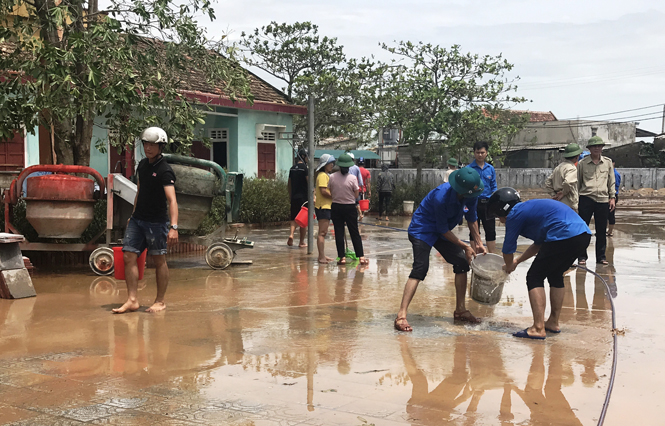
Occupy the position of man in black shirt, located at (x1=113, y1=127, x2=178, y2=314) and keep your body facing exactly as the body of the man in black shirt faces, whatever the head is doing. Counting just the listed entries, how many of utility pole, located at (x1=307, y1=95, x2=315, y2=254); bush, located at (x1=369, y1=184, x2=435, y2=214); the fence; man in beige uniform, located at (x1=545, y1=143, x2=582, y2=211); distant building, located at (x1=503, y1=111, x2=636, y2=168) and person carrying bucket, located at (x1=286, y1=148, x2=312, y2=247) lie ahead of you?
0

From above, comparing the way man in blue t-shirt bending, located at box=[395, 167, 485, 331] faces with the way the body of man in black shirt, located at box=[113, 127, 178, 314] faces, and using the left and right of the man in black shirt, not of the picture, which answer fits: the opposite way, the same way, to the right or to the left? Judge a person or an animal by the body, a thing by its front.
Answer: to the left

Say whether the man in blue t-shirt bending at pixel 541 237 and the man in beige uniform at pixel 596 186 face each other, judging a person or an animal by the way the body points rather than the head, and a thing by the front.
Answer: no

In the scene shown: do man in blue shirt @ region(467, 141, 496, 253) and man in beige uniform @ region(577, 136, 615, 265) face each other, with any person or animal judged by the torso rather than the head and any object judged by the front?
no

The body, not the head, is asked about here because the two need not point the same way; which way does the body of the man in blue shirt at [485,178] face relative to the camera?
toward the camera

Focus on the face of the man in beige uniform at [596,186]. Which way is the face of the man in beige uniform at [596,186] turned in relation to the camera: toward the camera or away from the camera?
toward the camera

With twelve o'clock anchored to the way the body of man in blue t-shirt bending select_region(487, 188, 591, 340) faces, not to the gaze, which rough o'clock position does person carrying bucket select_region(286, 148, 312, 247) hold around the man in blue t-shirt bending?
The person carrying bucket is roughly at 2 o'clock from the man in blue t-shirt bending.

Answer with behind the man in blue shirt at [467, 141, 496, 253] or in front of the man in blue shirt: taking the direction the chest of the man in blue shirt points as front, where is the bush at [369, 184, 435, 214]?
behind

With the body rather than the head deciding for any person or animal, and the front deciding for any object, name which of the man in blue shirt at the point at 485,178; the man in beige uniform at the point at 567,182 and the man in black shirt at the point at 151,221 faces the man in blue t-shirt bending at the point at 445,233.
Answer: the man in blue shirt

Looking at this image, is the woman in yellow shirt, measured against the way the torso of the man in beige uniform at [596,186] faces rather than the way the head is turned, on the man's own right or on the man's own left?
on the man's own right

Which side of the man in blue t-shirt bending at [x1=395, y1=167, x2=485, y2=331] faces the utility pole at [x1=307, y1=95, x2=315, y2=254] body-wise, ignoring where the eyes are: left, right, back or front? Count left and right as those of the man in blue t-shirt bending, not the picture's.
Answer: back

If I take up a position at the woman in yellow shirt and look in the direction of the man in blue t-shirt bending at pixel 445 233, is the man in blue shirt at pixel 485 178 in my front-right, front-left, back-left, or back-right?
front-left

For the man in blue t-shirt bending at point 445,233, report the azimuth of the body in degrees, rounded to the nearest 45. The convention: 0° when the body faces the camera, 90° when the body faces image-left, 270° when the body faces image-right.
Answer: approximately 315°

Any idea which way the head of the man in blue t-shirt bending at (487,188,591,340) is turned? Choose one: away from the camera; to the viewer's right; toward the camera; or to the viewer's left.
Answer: to the viewer's left

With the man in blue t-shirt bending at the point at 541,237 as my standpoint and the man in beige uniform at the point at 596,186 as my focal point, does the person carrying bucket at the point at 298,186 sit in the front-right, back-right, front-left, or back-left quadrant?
front-left

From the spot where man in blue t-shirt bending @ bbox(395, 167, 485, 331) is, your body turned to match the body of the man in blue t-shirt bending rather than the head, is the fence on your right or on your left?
on your left

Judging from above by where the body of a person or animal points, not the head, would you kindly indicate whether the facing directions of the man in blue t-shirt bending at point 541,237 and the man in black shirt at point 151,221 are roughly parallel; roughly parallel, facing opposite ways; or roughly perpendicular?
roughly perpendicular

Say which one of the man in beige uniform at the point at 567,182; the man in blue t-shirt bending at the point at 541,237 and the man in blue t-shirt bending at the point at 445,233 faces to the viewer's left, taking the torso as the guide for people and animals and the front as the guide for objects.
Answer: the man in blue t-shirt bending at the point at 541,237

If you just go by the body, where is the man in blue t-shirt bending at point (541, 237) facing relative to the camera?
to the viewer's left
